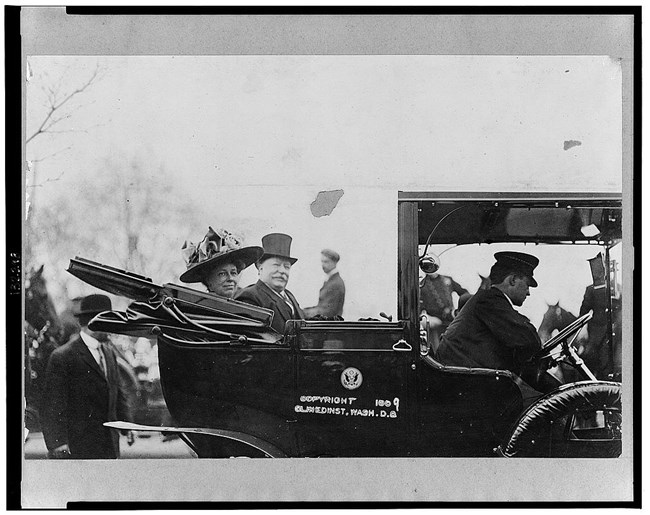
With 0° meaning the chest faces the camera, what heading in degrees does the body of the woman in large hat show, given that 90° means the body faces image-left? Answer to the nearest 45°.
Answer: approximately 315°

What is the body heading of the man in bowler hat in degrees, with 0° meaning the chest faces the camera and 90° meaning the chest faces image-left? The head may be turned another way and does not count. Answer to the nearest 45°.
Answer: approximately 315°

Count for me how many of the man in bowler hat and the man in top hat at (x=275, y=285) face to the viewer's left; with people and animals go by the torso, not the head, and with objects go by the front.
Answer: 0

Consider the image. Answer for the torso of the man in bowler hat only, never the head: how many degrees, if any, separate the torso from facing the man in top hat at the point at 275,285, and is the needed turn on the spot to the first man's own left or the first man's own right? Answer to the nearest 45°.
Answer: approximately 45° to the first man's own left

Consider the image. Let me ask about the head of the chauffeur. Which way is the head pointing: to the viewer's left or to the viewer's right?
to the viewer's right

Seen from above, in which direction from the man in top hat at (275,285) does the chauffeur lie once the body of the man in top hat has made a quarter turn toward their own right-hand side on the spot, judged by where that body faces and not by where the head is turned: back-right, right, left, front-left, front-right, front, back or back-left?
back-left

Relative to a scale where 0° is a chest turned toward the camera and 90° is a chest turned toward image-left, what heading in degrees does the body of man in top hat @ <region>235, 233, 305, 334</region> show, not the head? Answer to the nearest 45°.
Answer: approximately 315°

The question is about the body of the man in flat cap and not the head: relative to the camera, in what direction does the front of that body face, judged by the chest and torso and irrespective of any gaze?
to the viewer's left

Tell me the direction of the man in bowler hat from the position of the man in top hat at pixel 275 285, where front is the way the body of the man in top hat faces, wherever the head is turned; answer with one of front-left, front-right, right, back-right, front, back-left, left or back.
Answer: back-right

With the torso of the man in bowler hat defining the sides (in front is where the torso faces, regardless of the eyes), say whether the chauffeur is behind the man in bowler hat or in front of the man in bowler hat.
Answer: in front
